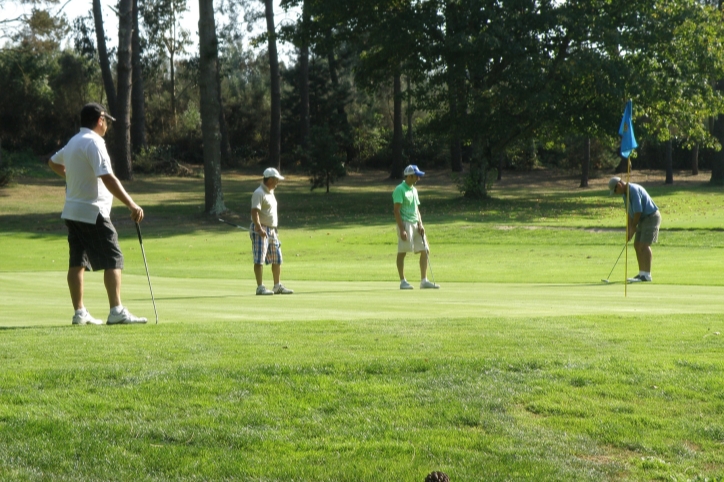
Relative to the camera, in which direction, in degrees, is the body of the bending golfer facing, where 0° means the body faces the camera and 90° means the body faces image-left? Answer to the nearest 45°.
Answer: approximately 90°

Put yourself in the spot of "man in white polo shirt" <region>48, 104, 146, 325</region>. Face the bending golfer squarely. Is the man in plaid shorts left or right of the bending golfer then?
left

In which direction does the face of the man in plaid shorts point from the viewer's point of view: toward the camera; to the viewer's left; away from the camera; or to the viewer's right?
to the viewer's right

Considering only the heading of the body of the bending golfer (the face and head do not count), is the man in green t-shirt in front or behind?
in front

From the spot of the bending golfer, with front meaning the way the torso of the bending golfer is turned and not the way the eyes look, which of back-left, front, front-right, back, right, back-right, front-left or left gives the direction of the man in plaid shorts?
front-left

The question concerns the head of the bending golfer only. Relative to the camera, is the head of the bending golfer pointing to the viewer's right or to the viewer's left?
to the viewer's left

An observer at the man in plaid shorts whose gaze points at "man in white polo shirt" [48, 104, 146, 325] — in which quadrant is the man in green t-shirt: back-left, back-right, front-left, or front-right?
back-left

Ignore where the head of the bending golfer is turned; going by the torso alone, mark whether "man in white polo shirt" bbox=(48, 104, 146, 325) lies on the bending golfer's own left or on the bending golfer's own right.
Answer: on the bending golfer's own left

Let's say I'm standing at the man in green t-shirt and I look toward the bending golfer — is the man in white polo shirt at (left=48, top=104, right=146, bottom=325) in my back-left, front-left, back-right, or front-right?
back-right

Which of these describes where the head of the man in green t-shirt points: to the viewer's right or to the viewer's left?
to the viewer's right
